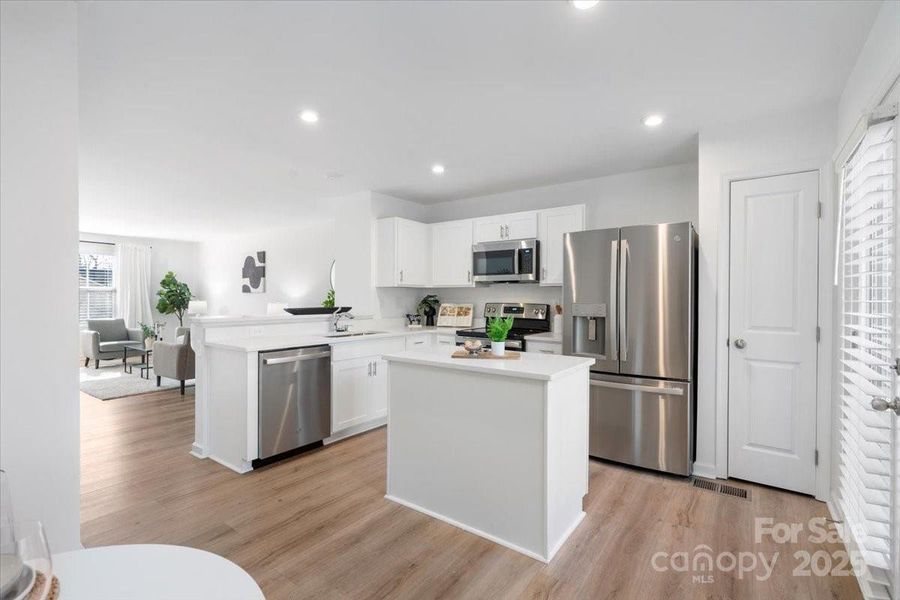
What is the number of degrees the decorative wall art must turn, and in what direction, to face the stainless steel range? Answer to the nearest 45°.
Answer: approximately 90° to its left

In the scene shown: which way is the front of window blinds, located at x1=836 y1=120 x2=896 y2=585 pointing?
to the viewer's left

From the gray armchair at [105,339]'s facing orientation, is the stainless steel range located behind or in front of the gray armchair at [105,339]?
in front

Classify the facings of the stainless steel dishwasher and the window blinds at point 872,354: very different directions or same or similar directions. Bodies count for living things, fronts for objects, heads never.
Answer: very different directions

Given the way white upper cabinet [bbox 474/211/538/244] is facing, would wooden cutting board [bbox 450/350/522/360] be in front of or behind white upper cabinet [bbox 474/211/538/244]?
in front

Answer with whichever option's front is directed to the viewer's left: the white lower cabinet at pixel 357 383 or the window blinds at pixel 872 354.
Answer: the window blinds

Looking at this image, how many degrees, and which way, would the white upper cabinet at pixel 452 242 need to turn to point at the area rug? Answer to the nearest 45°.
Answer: approximately 45° to its right

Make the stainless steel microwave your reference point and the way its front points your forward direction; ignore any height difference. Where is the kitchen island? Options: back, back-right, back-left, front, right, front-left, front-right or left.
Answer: front-left

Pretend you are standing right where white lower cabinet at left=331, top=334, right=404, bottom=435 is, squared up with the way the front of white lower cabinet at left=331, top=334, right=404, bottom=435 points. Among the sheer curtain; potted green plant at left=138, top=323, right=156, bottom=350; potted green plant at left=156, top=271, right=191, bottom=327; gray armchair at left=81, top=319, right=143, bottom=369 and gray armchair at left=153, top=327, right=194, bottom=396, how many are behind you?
5

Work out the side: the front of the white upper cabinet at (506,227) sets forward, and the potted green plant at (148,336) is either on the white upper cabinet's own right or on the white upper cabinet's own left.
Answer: on the white upper cabinet's own right

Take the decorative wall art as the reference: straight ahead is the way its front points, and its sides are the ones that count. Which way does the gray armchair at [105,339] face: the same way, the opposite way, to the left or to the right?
to the left

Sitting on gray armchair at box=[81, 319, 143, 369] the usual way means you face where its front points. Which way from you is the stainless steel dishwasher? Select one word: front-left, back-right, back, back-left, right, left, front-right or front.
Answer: front-right
